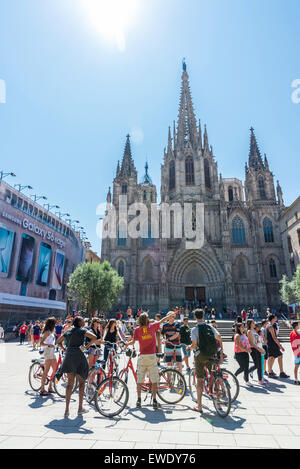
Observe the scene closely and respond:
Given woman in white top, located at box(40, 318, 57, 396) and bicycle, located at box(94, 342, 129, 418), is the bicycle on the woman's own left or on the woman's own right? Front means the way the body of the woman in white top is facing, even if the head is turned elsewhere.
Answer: on the woman's own right

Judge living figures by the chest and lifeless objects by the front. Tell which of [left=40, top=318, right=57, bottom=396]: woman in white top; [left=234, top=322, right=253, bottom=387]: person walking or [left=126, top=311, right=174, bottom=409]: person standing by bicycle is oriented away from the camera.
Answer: [left=126, top=311, right=174, bottom=409]: person standing by bicycle

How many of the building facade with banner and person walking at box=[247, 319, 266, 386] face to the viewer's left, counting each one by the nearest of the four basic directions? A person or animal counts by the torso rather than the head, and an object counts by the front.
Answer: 0

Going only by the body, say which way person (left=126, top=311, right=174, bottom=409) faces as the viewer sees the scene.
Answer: away from the camera

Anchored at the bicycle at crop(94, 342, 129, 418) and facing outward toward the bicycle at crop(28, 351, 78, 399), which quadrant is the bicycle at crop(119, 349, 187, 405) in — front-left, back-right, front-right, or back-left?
back-right

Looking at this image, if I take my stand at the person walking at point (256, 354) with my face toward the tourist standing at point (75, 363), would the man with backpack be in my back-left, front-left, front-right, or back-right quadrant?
front-left

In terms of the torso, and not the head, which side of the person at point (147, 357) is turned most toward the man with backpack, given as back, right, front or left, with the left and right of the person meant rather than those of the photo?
right
